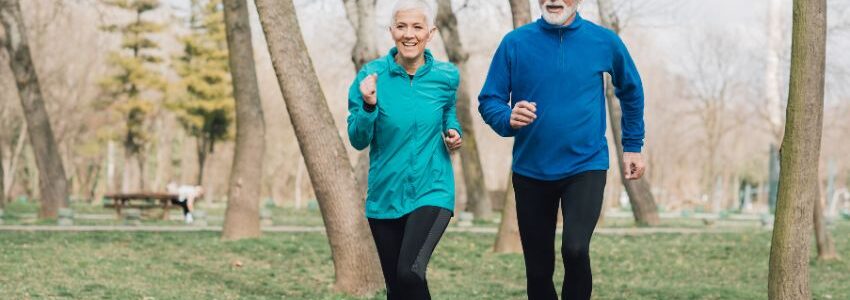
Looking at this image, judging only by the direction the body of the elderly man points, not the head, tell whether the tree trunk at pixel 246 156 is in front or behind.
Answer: behind

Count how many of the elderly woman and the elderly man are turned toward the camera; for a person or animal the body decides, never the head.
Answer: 2

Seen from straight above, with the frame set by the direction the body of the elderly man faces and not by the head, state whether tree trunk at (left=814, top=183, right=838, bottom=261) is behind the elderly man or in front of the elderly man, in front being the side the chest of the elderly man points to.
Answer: behind

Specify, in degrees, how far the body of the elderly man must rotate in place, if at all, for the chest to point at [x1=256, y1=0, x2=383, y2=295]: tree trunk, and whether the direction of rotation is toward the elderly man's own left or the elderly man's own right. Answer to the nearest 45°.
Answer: approximately 135° to the elderly man's own right

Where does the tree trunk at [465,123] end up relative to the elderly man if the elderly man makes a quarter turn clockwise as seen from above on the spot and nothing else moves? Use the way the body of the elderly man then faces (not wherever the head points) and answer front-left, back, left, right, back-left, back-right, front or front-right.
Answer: right

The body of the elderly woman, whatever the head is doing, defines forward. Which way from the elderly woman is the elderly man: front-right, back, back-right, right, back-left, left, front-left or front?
left

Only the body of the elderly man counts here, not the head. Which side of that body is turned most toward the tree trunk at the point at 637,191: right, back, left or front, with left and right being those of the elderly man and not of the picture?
back

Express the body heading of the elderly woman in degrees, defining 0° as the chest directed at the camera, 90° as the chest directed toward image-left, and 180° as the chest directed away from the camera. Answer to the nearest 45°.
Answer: approximately 0°

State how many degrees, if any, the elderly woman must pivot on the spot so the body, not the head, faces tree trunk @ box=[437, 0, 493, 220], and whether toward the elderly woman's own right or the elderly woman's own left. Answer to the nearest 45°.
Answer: approximately 180°
